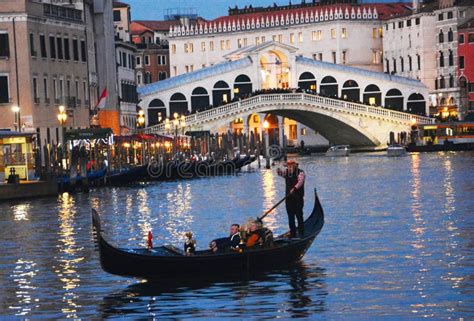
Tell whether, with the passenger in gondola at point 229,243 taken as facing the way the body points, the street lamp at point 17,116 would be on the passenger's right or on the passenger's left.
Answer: on the passenger's right

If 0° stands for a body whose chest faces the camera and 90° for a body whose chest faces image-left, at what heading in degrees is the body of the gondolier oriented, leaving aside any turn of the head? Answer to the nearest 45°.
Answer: approximately 45°

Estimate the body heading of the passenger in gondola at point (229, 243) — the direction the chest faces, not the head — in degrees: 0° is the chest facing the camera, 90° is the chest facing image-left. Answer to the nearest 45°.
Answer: approximately 45°
